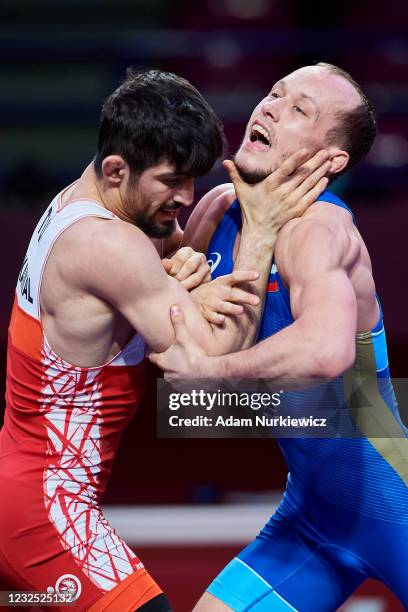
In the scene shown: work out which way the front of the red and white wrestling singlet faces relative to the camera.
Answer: to the viewer's right
